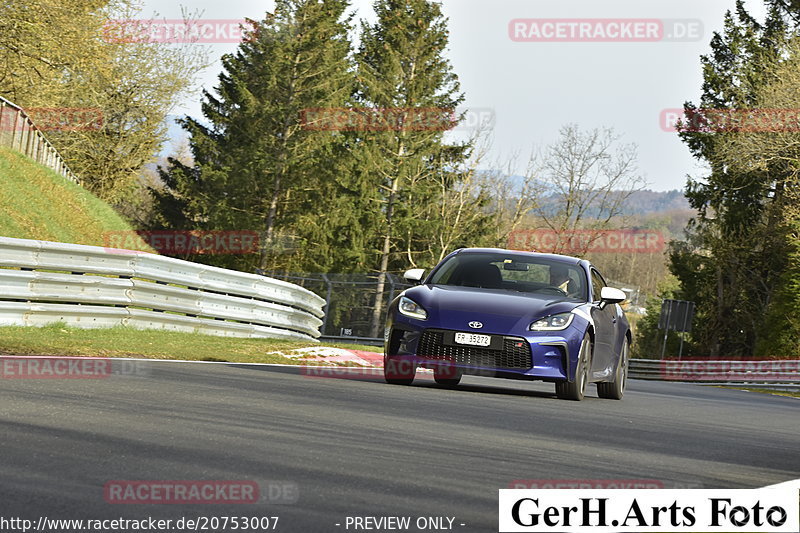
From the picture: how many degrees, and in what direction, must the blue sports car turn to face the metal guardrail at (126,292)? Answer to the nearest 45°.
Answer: approximately 135° to its right

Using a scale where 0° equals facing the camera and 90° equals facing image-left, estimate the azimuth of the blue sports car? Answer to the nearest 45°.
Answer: approximately 0°

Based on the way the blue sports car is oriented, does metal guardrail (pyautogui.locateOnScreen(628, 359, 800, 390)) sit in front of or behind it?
behind

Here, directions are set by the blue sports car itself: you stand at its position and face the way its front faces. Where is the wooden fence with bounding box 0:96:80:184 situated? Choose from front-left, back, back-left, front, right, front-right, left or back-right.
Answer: back-right
